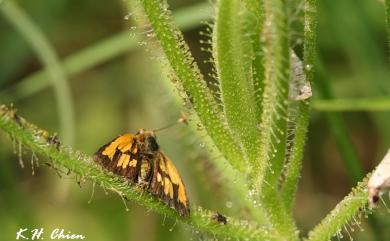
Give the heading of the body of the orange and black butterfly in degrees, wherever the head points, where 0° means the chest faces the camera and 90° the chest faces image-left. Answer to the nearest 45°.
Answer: approximately 180°

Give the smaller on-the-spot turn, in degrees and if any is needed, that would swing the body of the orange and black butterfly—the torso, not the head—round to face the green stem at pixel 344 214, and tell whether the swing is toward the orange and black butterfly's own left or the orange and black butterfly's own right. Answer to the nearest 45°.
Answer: approximately 90° to the orange and black butterfly's own right

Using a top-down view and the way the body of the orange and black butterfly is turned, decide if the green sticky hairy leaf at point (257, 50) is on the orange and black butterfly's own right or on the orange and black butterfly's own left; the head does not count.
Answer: on the orange and black butterfly's own right
